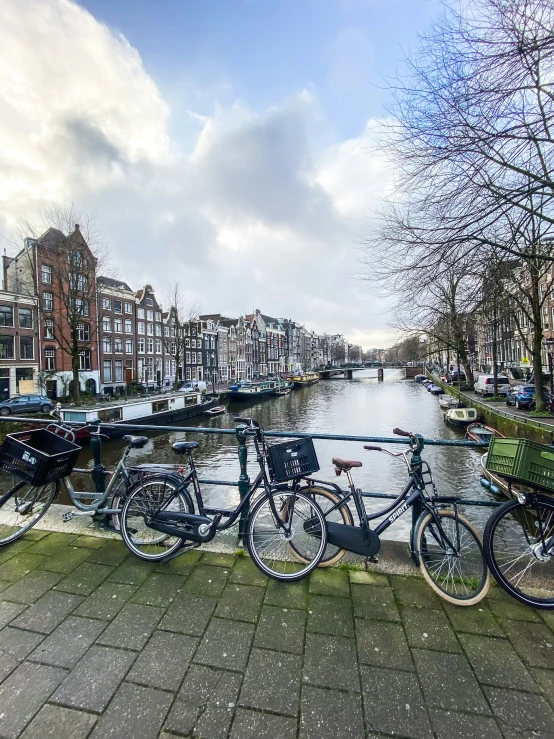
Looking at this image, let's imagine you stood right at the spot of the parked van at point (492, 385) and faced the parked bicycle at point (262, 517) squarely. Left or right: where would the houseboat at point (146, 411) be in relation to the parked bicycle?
right

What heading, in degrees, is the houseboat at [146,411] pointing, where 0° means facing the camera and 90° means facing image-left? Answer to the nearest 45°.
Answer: approximately 225°

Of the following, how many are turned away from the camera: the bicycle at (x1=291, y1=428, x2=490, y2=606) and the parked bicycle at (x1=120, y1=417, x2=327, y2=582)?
0

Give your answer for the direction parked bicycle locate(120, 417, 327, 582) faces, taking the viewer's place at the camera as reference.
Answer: facing the viewer and to the right of the viewer

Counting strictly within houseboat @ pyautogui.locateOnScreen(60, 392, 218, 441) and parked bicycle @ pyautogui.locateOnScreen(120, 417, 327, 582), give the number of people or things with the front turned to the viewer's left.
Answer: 0

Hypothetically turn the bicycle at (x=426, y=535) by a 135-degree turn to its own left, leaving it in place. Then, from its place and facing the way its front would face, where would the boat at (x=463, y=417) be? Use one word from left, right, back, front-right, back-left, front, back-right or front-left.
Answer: front

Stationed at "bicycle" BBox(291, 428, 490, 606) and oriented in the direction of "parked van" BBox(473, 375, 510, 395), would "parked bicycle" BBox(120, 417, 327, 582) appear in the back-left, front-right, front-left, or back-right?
back-left

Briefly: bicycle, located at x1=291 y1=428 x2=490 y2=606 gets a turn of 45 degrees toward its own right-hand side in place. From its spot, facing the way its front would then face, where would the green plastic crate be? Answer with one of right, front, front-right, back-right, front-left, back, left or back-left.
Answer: left

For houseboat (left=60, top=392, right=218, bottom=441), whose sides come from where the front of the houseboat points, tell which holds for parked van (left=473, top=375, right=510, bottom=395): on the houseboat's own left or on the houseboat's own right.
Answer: on the houseboat's own right

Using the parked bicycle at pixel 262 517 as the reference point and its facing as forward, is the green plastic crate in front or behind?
in front

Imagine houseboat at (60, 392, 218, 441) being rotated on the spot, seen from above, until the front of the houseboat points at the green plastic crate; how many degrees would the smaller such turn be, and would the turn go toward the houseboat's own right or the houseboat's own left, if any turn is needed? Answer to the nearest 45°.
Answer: approximately 135° to the houseboat's own right

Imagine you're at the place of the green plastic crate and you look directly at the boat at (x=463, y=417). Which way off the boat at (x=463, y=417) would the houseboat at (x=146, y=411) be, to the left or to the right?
left

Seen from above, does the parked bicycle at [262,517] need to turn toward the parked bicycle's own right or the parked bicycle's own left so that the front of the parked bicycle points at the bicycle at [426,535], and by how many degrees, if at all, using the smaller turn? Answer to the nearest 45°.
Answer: approximately 45° to the parked bicycle's own left

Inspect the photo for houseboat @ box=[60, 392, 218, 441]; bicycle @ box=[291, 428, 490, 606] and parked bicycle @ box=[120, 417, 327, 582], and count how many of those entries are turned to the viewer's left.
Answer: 0

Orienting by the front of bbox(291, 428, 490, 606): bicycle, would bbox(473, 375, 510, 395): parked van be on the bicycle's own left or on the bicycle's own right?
on the bicycle's own left

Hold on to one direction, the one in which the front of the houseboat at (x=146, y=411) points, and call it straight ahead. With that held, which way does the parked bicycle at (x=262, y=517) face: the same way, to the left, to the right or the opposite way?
to the right

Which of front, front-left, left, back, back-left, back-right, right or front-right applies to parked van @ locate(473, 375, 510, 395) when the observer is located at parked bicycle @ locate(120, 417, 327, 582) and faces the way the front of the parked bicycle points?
left
